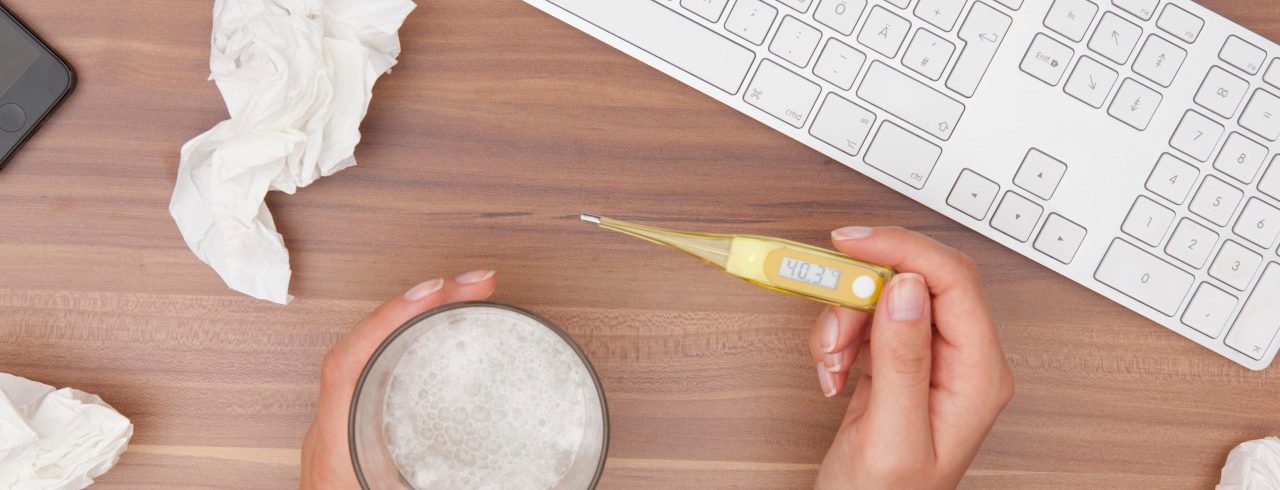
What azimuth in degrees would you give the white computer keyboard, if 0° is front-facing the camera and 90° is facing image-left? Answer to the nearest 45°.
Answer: approximately 45°
